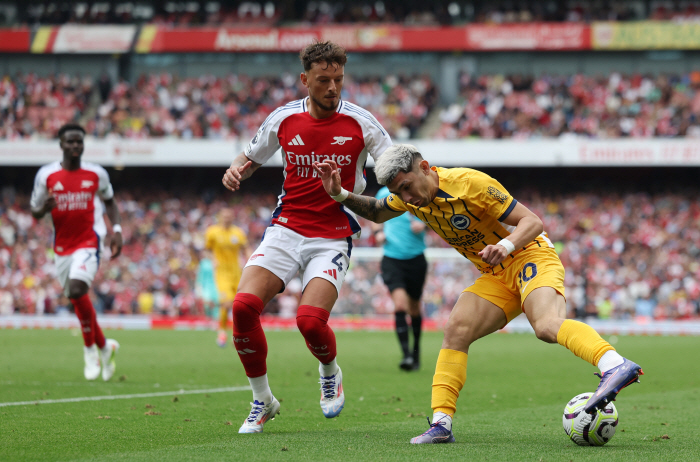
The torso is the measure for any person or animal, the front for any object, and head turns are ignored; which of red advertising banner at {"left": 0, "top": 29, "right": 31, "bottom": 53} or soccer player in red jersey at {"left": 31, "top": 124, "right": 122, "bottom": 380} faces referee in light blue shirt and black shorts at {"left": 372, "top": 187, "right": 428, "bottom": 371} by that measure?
the red advertising banner

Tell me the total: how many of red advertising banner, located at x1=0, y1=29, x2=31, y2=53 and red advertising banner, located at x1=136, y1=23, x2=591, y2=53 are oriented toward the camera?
2

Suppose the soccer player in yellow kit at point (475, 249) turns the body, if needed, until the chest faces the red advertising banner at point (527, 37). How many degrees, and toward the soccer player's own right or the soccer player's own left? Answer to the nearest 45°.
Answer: approximately 135° to the soccer player's own right

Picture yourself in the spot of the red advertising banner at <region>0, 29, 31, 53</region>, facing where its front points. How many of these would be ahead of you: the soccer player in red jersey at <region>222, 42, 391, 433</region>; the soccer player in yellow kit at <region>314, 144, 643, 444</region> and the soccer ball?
3

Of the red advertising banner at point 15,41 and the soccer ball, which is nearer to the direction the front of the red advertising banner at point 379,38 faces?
the soccer ball

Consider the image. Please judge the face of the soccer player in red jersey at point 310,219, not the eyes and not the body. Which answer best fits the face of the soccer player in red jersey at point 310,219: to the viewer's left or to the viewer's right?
to the viewer's right

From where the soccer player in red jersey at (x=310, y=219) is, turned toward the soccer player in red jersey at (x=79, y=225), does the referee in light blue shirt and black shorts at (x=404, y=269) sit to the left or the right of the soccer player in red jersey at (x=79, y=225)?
right

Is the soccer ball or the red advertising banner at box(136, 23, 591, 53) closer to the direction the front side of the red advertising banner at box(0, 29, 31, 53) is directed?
the soccer ball

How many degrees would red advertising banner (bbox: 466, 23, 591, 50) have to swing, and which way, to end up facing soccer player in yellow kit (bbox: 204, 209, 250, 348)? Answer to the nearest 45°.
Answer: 0° — it already faces them

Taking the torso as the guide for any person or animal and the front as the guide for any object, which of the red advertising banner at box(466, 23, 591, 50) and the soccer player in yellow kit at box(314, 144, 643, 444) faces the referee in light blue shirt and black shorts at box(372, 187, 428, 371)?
the red advertising banner

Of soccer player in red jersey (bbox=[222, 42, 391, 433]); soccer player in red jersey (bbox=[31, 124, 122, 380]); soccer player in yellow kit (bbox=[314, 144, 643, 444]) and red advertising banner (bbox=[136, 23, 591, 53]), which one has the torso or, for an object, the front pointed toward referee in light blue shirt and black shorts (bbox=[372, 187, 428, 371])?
the red advertising banner
